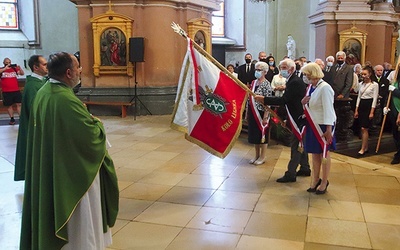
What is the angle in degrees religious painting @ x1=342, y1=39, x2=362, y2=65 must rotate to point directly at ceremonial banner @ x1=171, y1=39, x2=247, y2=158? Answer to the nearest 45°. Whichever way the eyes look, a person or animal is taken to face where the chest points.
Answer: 0° — it already faces it

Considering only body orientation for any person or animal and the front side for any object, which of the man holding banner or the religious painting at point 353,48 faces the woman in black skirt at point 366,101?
the religious painting

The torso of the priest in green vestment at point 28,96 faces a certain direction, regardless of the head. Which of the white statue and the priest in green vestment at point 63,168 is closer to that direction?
the white statue

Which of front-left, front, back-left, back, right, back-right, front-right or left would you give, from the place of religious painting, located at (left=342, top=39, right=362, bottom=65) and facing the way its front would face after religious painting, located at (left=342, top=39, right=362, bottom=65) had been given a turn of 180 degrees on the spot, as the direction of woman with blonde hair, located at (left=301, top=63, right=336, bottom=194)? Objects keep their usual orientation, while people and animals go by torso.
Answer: back

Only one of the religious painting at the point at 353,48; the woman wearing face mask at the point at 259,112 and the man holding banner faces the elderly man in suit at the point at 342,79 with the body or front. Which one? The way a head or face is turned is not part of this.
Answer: the religious painting

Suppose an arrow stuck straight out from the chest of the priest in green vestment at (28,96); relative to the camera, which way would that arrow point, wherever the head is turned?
to the viewer's right

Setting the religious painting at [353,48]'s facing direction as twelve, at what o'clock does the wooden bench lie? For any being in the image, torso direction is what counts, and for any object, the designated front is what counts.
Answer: The wooden bench is roughly at 2 o'clock from the religious painting.

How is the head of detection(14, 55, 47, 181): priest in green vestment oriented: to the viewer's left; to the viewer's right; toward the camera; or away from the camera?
to the viewer's right

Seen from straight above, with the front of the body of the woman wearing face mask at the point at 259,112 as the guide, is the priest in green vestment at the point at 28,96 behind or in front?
in front

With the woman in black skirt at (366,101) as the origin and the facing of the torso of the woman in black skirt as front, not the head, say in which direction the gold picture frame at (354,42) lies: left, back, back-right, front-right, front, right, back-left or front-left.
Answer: back-right

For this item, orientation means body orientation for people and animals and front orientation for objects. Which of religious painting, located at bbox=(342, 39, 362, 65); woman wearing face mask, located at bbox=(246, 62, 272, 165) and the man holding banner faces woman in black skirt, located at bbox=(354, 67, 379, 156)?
the religious painting

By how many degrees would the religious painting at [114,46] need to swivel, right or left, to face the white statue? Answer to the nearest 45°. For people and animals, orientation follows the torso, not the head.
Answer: approximately 135° to its left

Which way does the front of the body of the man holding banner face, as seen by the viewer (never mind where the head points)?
to the viewer's left

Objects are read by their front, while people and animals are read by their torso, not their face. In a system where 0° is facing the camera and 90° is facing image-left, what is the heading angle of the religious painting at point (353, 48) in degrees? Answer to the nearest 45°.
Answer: approximately 0°

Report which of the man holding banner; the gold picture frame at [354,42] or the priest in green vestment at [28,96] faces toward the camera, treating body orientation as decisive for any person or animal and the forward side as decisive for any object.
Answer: the gold picture frame
